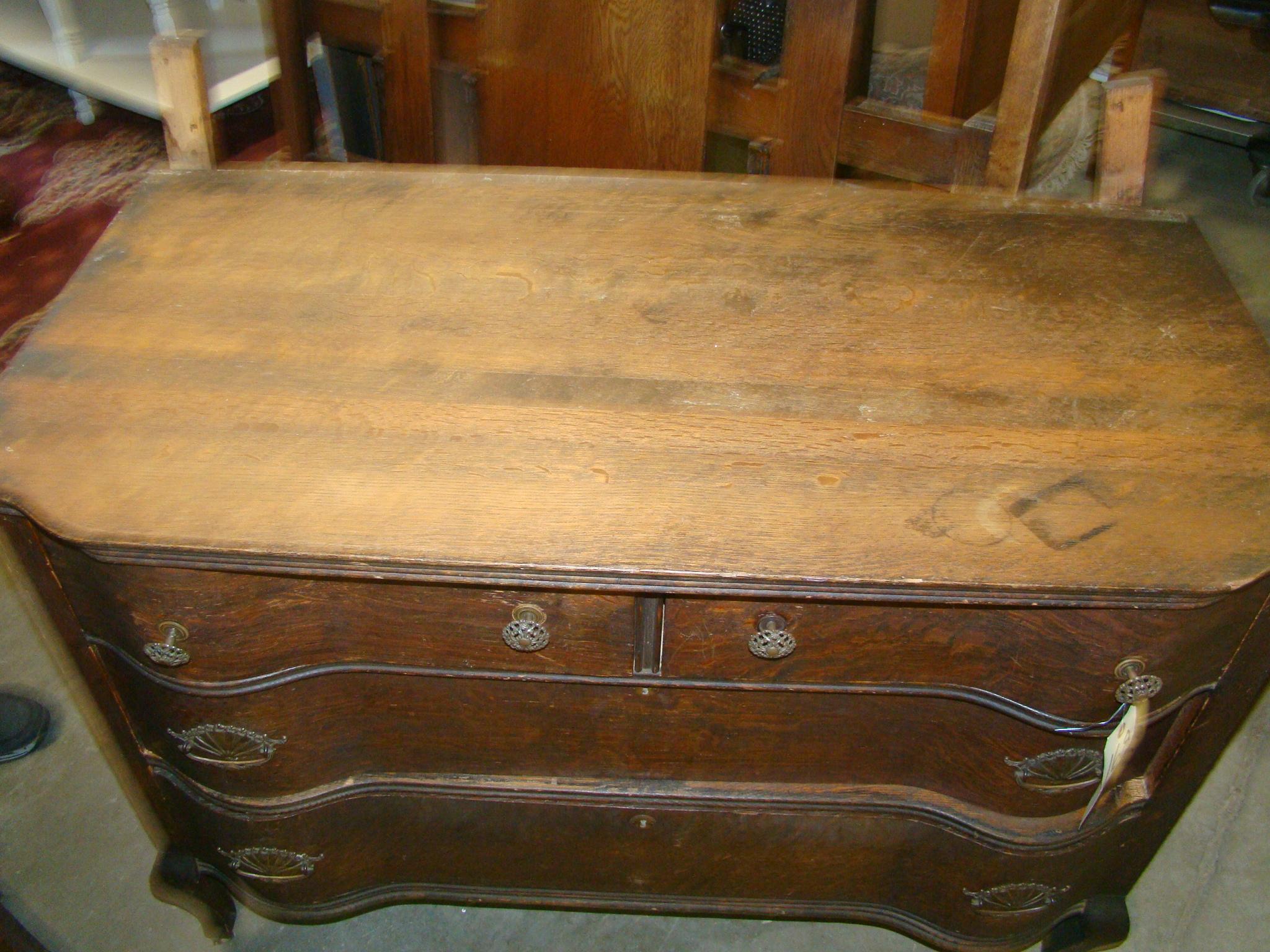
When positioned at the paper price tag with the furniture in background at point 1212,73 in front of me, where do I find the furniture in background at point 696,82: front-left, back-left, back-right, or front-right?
front-left

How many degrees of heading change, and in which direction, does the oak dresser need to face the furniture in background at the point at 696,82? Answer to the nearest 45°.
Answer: approximately 180°

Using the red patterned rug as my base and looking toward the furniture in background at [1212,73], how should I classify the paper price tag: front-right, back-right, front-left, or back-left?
front-right

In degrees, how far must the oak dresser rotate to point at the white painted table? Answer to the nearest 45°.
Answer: approximately 135° to its right

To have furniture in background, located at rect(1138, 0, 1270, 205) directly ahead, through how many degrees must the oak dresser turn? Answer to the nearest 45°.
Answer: approximately 135° to its left

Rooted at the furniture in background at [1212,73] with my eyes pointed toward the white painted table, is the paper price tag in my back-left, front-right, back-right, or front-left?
front-left

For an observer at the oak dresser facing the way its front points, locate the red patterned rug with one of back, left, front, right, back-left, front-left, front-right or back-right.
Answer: back-right

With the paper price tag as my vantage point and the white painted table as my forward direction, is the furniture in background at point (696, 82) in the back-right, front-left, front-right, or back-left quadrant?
front-right

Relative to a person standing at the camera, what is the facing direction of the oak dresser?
facing the viewer
